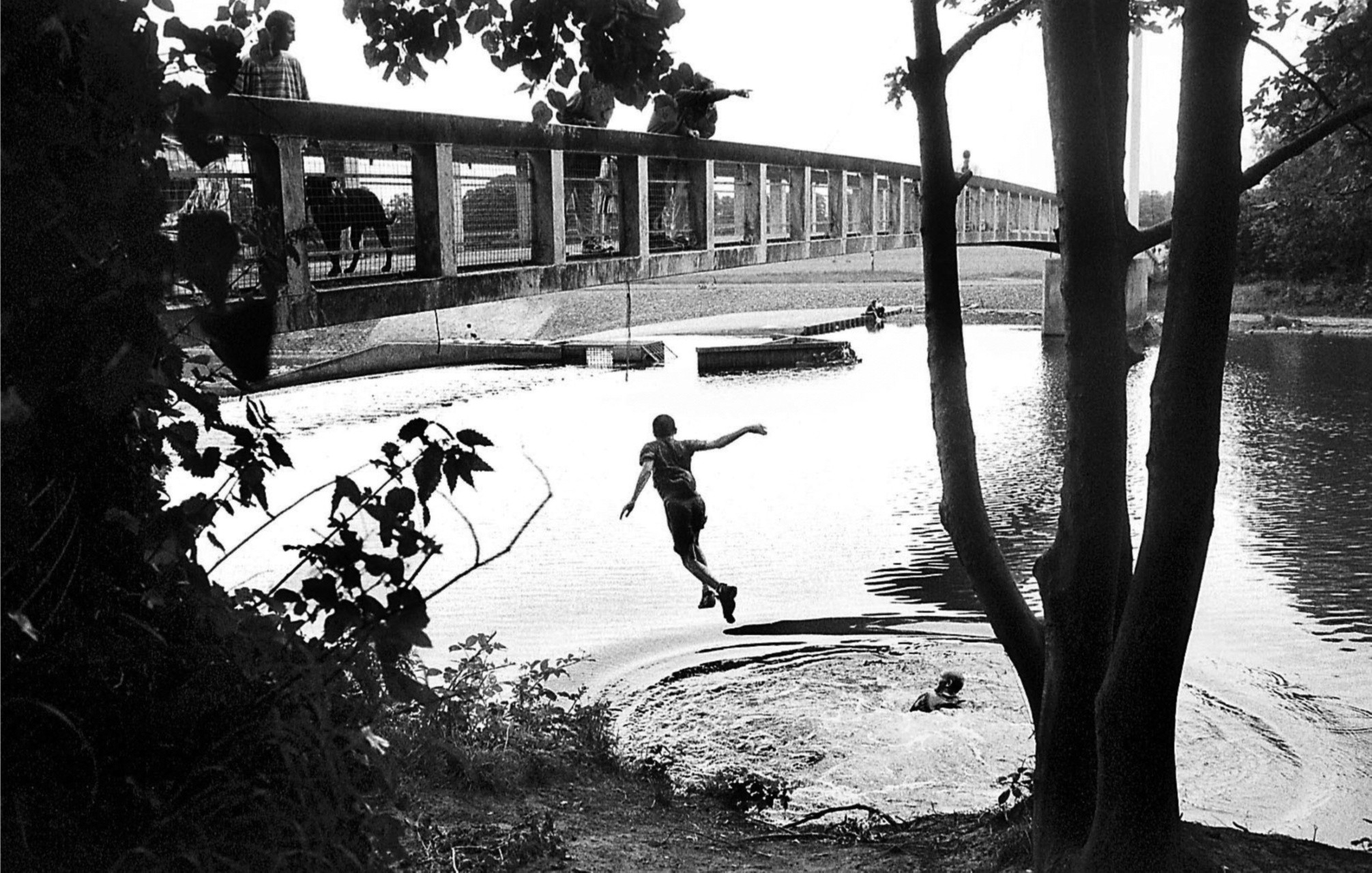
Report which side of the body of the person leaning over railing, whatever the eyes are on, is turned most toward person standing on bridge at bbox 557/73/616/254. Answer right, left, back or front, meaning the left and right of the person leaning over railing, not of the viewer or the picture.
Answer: right

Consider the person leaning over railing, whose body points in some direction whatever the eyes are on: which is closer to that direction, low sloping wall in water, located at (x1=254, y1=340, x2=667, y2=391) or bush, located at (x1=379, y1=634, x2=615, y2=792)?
the bush

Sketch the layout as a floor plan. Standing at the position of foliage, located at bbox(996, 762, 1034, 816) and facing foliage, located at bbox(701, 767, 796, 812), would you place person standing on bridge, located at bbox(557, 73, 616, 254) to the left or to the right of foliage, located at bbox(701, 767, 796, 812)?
right

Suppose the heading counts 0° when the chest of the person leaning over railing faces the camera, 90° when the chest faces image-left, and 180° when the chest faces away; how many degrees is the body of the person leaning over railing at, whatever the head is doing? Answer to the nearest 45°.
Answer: approximately 315°

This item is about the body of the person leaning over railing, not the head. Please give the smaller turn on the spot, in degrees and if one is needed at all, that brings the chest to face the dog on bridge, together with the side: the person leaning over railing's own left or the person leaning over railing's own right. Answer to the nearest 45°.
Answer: approximately 90° to the person leaning over railing's own right
